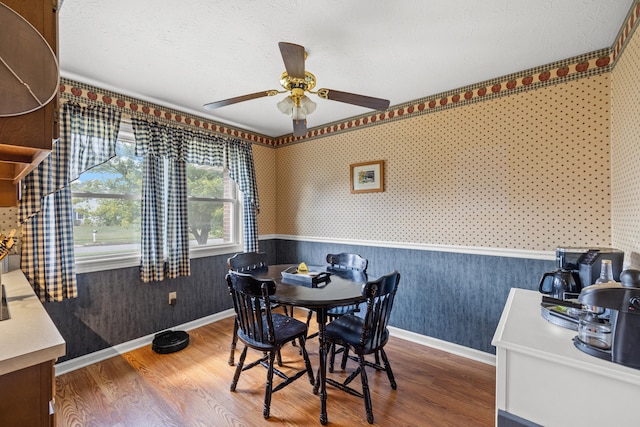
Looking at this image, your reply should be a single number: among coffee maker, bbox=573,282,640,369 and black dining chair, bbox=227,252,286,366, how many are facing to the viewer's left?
1

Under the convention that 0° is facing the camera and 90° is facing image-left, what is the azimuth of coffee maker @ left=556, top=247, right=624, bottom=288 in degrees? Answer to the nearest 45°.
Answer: approximately 45°

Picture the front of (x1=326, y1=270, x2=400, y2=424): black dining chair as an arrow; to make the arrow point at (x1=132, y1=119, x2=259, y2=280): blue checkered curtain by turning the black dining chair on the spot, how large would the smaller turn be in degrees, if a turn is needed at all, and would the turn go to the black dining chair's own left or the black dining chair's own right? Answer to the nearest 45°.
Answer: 0° — it already faces it

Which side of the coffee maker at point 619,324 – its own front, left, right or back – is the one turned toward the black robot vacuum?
front

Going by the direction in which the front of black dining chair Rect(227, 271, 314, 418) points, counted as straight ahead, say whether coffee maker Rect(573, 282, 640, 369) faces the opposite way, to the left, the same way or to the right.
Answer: to the left

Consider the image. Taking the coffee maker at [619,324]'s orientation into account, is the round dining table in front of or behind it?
in front

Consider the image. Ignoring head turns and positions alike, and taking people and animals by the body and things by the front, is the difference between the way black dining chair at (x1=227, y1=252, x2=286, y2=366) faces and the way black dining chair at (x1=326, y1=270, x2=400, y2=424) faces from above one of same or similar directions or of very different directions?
very different directions

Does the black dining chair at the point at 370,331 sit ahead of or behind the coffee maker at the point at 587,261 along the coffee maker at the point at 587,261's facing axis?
ahead

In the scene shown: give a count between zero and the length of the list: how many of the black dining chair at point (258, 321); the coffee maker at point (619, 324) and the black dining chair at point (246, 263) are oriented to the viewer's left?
1

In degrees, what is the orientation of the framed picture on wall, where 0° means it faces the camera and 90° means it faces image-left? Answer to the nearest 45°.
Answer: approximately 45°

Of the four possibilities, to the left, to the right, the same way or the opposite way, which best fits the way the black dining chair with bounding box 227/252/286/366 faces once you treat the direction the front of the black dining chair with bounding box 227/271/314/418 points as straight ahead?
to the right

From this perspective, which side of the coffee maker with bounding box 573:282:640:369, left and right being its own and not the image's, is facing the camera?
left
